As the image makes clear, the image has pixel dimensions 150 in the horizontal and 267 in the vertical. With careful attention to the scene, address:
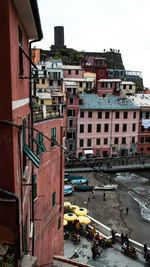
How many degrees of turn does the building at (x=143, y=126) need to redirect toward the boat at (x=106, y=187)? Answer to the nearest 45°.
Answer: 0° — it already faces it

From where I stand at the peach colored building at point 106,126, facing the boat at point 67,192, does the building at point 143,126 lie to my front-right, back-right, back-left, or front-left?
back-left

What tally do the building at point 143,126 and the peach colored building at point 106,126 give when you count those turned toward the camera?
2

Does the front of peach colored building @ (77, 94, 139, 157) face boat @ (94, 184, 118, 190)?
yes
